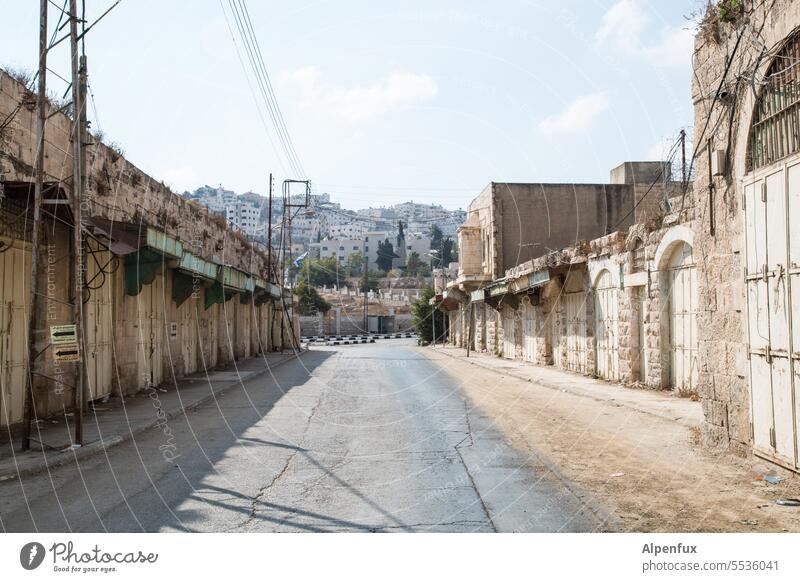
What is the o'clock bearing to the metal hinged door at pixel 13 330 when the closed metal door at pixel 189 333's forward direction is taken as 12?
the metal hinged door at pixel 13 330 is roughly at 2 o'clock from the closed metal door at pixel 189 333.

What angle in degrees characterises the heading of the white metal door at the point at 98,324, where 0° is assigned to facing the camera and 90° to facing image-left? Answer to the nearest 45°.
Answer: approximately 315°

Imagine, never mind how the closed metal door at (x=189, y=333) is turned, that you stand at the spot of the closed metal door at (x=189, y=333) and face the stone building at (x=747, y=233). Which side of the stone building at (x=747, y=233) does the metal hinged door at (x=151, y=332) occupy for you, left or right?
right

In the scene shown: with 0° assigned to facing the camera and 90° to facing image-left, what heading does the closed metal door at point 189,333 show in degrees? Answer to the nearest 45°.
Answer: approximately 315°

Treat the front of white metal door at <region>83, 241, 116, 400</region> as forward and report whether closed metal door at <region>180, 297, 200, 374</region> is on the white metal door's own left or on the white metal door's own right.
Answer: on the white metal door's own left

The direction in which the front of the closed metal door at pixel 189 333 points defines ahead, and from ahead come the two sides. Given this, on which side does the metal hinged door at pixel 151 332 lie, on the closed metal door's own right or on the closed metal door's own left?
on the closed metal door's own right

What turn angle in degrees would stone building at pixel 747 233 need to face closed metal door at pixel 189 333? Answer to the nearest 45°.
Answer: approximately 90° to its right
